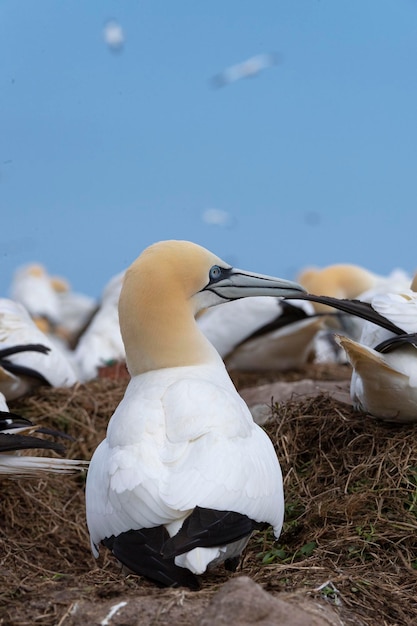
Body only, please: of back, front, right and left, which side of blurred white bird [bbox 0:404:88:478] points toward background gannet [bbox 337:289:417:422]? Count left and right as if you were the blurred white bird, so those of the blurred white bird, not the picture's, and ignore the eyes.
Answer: back

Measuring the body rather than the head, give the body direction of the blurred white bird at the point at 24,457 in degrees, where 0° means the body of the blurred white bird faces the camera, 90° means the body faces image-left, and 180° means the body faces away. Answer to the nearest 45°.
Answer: approximately 90°

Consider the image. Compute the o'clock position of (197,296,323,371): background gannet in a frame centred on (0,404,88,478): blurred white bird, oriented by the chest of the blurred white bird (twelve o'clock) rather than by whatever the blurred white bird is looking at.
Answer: The background gannet is roughly at 4 o'clock from the blurred white bird.

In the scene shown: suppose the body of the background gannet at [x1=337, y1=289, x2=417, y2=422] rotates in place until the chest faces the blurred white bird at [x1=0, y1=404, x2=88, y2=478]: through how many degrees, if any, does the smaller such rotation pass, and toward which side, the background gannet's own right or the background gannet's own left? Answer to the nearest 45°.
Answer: approximately 135° to the background gannet's own right

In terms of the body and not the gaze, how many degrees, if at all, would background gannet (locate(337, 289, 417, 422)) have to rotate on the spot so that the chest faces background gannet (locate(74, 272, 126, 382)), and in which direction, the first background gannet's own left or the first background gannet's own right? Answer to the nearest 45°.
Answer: approximately 135° to the first background gannet's own left

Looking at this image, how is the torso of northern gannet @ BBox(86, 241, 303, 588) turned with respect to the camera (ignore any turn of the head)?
away from the camera

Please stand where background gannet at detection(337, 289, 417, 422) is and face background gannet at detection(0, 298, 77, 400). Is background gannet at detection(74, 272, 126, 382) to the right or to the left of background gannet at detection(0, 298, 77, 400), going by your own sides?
right

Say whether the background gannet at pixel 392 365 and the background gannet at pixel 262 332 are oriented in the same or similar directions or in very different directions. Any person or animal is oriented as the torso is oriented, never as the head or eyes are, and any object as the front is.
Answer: very different directions

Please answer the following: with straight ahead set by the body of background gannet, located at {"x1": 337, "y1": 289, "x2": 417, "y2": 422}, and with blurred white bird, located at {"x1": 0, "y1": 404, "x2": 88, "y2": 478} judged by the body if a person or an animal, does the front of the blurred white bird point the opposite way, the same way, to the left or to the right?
the opposite way

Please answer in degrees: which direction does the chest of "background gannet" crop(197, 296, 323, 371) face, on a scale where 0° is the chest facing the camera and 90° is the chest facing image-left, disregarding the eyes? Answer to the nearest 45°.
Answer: approximately 90°

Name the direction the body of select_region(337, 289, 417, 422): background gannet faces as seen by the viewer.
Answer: to the viewer's right
